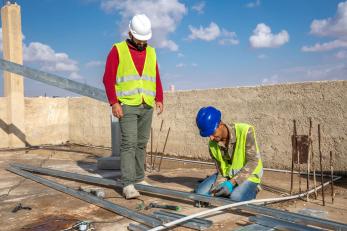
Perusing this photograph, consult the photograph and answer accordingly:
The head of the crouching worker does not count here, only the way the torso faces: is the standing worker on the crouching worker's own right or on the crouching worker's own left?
on the crouching worker's own right

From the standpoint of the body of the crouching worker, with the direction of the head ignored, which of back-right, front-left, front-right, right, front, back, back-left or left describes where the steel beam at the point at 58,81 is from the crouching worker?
right

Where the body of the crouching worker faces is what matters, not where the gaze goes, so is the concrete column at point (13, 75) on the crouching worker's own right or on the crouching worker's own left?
on the crouching worker's own right

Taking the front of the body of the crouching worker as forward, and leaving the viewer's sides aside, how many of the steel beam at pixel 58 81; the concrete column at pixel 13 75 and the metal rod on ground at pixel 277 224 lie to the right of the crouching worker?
2

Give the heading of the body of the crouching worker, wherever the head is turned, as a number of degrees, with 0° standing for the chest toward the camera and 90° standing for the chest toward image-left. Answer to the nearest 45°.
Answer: approximately 45°

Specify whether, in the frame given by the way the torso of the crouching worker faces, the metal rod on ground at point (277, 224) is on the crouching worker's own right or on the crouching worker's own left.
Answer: on the crouching worker's own left
